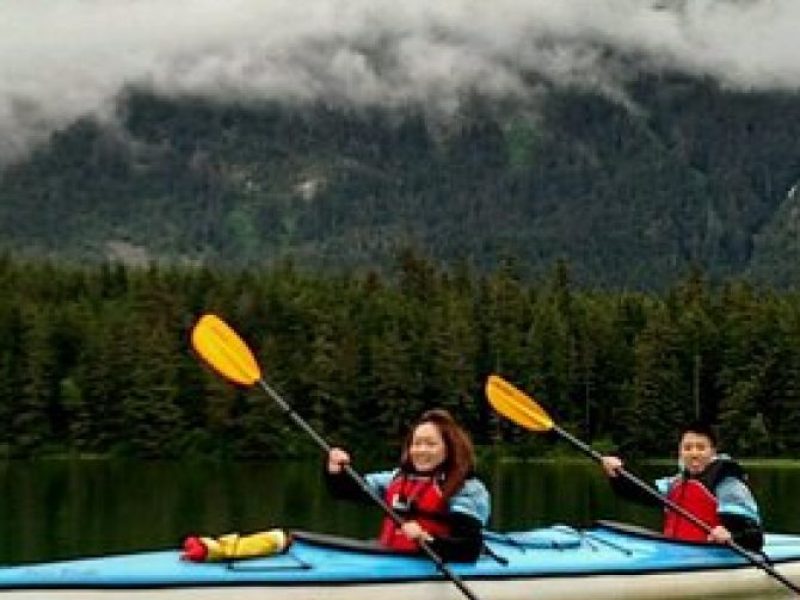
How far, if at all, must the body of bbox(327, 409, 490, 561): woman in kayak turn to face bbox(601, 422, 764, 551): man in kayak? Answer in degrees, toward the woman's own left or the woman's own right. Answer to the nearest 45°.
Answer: approximately 180°

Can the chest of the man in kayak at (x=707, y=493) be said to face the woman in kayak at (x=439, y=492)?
yes

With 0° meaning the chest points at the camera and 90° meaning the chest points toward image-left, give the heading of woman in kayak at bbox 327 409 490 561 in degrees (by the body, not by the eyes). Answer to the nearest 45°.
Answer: approximately 45°

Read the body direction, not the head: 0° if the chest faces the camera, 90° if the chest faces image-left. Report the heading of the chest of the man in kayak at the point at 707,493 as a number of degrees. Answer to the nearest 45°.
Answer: approximately 45°

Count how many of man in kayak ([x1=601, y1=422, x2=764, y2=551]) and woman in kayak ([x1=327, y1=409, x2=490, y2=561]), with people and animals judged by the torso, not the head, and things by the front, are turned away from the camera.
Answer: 0
